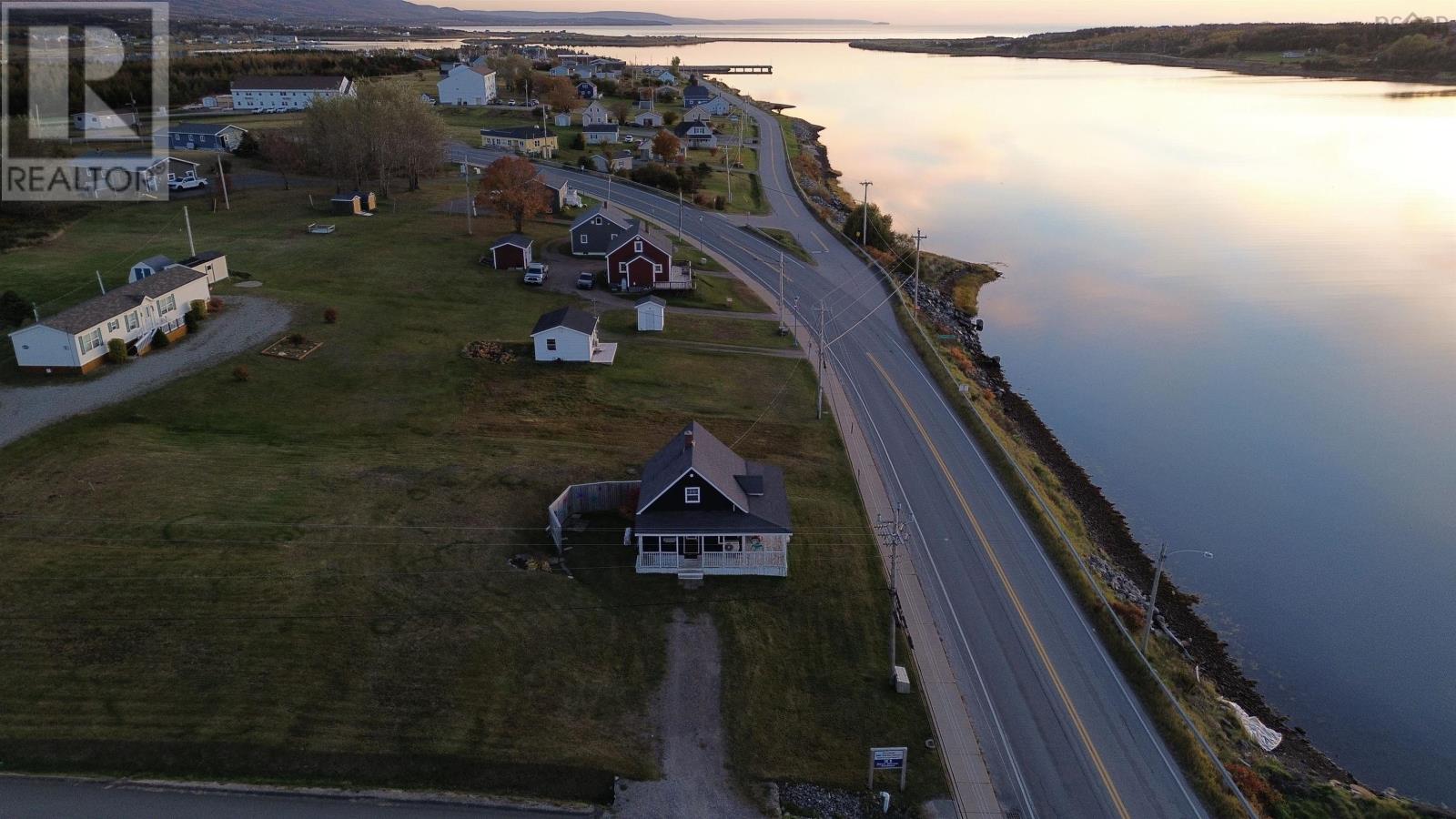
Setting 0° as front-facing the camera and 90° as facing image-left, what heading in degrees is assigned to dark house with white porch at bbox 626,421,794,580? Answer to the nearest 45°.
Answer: approximately 0°

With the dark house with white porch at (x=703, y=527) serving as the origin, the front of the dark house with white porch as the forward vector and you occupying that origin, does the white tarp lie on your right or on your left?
on your left

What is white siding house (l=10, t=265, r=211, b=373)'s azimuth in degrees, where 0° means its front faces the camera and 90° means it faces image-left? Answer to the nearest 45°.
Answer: approximately 315°
